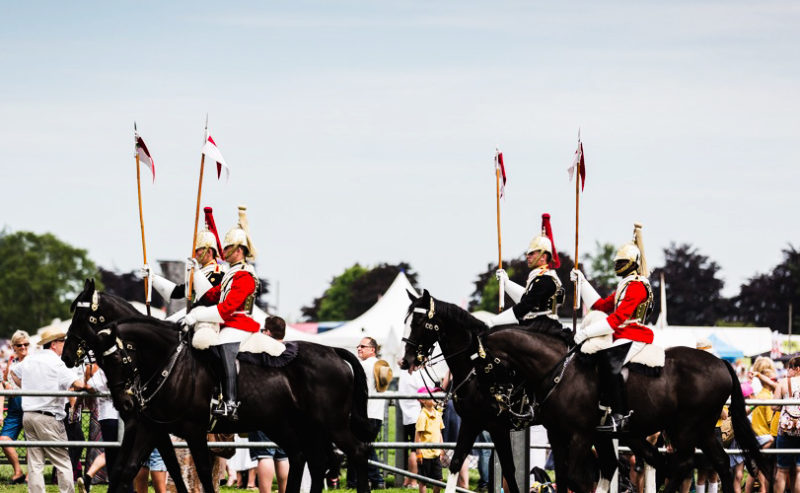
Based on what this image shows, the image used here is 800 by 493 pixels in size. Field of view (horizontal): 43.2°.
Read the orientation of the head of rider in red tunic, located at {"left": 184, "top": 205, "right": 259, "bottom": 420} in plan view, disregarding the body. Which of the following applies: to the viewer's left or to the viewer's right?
to the viewer's left

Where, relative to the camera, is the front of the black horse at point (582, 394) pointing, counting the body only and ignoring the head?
to the viewer's left

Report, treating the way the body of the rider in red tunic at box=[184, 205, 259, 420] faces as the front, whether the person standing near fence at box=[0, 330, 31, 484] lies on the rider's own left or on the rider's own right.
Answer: on the rider's own right

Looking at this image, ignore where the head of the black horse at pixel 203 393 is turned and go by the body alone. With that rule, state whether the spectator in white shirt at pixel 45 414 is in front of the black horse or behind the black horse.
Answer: in front

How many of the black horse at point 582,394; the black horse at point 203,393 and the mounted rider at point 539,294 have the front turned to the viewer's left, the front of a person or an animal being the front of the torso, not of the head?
3

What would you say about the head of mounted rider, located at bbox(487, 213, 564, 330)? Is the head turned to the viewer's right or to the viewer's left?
to the viewer's left

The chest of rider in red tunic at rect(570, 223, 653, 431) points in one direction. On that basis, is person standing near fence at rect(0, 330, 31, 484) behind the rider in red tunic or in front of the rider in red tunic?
in front

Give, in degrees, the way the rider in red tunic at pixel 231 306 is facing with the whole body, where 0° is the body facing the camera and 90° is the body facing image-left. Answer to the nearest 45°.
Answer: approximately 90°

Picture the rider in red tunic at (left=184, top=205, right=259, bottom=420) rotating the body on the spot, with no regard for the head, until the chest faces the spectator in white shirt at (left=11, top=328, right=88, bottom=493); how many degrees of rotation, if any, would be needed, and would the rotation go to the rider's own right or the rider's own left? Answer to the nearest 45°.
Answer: approximately 45° to the rider's own right

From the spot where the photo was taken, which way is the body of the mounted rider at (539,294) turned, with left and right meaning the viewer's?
facing to the left of the viewer

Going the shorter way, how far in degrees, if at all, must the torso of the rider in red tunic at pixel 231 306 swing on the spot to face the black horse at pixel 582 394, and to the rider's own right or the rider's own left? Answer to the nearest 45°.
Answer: approximately 180°

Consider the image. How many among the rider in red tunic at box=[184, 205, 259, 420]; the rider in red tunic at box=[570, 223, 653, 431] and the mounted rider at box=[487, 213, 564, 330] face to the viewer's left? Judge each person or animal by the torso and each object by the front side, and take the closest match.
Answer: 3

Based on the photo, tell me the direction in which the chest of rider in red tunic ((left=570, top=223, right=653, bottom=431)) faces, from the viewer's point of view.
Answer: to the viewer's left
